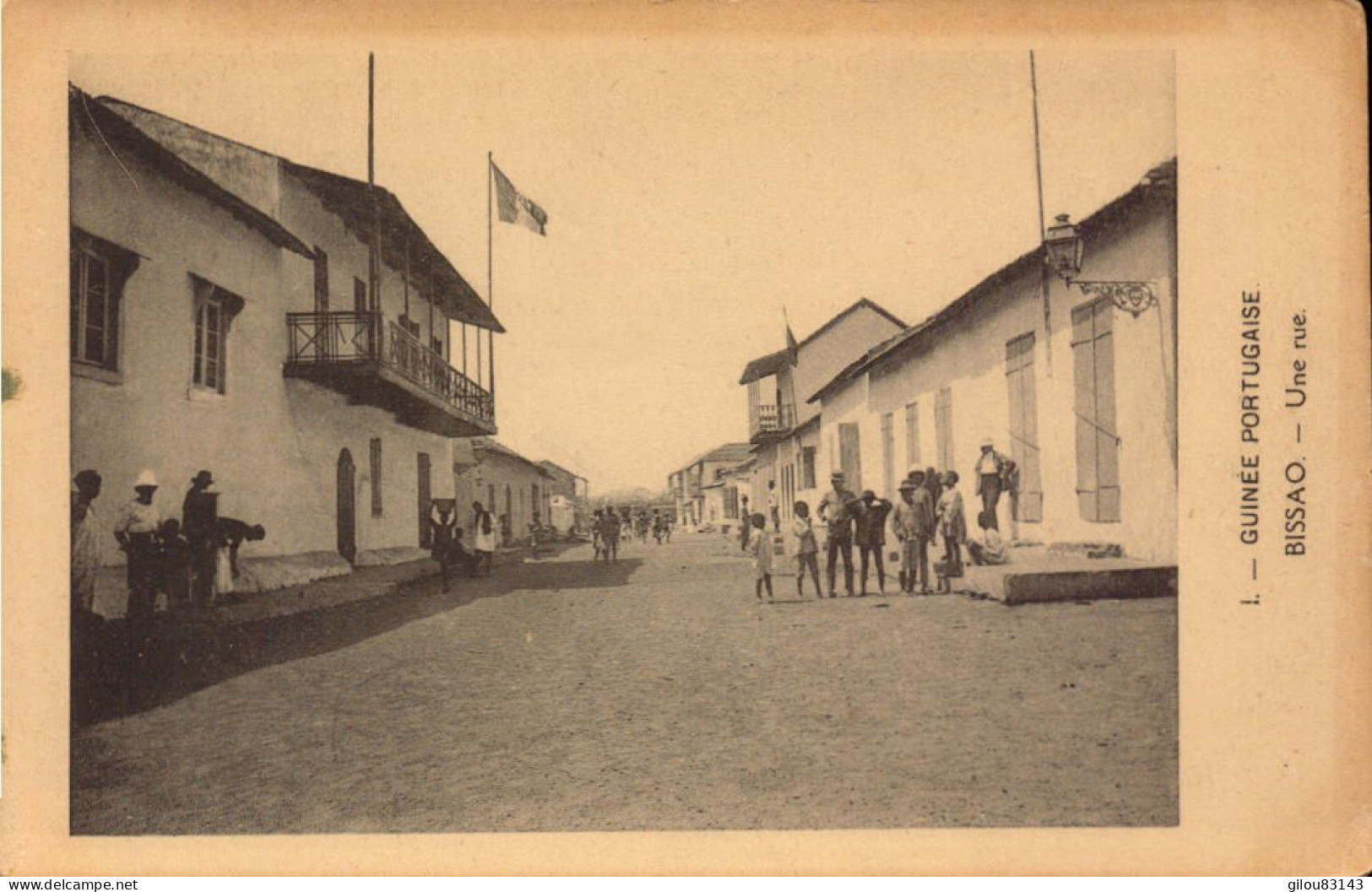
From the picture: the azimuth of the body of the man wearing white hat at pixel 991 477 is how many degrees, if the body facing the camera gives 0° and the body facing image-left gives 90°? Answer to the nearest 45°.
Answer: approximately 0°
